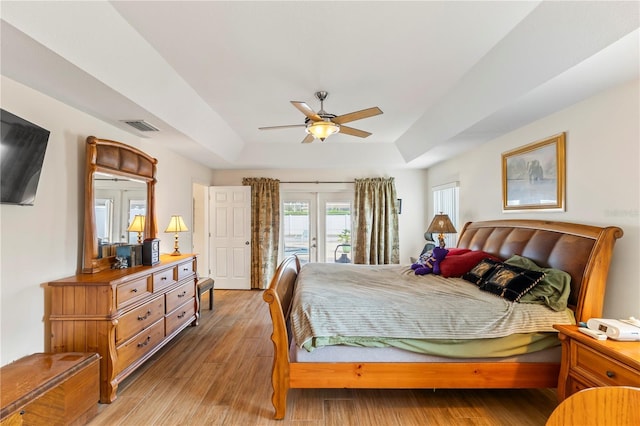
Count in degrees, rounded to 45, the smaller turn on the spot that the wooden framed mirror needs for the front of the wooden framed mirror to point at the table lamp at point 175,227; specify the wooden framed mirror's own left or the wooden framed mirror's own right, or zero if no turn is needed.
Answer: approximately 90° to the wooden framed mirror's own left

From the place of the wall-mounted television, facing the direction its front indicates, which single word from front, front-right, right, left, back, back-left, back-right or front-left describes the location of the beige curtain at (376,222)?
front-left

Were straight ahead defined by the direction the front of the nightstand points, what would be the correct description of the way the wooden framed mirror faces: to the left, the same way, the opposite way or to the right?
the opposite way

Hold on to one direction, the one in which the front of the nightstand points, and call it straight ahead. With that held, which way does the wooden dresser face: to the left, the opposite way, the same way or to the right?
the opposite way

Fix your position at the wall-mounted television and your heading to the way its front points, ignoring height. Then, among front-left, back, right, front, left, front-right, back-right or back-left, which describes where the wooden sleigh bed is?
front

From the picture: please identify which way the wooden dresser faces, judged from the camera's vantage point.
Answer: facing the viewer and to the right of the viewer

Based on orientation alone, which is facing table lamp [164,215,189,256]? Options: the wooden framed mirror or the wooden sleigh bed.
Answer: the wooden sleigh bed

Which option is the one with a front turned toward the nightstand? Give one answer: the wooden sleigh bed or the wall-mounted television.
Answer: the wall-mounted television

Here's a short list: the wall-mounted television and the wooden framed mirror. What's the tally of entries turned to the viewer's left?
0

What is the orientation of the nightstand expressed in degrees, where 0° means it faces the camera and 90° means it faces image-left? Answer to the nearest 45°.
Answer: approximately 45°

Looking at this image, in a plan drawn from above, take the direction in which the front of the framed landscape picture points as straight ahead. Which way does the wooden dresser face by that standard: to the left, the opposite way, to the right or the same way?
the opposite way

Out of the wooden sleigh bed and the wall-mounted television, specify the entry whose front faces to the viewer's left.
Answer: the wooden sleigh bed

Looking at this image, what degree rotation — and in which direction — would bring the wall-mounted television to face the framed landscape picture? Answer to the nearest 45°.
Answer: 0° — it already faces it

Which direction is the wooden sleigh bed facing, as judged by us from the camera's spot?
facing to the left of the viewer
